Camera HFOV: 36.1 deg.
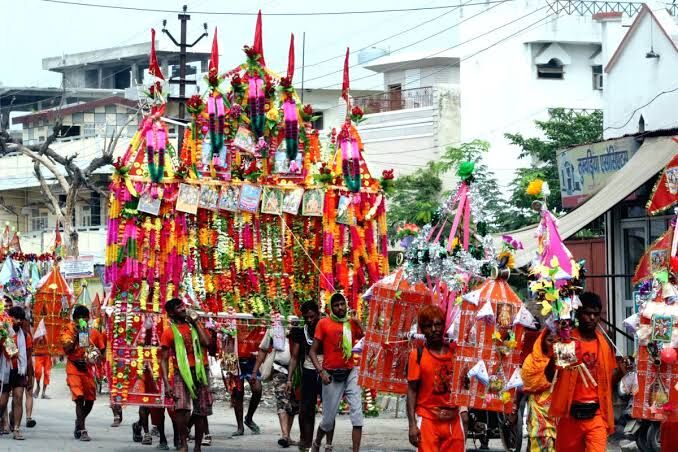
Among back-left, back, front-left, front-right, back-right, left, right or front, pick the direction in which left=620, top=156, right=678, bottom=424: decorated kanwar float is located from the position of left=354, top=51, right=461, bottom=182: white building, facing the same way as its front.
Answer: front-left

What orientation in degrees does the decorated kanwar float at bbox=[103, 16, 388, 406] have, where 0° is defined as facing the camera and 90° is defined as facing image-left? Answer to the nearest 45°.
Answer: approximately 0°

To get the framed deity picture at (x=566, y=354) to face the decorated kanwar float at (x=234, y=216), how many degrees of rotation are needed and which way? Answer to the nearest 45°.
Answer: approximately 135° to its right

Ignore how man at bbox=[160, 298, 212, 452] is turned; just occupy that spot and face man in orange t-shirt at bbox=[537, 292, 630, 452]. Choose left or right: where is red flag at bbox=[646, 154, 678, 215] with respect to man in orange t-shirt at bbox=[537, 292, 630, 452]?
left

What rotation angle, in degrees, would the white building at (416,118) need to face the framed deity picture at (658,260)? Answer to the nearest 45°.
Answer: approximately 45° to its left

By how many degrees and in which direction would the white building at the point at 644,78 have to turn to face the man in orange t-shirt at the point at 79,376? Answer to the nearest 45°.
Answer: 0° — it already faces them

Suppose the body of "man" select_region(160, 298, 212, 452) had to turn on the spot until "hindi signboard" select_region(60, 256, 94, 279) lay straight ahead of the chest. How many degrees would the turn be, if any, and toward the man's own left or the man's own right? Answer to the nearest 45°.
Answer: approximately 180°

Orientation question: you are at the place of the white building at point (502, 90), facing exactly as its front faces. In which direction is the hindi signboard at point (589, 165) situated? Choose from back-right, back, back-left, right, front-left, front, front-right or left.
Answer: front-left

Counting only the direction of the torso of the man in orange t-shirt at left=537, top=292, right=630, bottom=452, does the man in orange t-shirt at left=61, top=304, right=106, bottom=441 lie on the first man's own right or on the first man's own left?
on the first man's own right

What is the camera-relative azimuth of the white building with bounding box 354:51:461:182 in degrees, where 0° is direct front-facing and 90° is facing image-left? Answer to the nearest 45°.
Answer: approximately 45°
